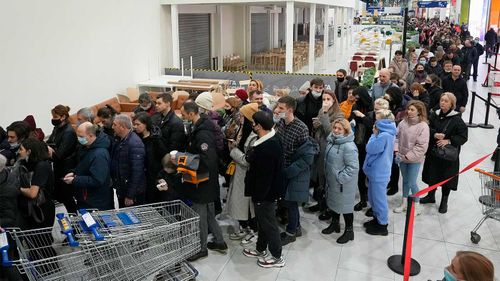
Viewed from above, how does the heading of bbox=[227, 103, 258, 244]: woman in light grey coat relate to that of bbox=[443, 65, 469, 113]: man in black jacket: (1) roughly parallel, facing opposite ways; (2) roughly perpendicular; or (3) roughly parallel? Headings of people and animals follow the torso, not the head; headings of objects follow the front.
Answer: roughly perpendicular

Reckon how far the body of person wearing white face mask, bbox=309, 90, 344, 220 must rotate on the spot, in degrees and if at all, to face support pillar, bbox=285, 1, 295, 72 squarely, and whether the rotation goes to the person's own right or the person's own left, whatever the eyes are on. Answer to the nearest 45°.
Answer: approximately 135° to the person's own right

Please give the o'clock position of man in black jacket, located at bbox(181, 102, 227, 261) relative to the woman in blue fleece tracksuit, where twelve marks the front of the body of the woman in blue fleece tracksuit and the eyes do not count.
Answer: The man in black jacket is roughly at 11 o'clock from the woman in blue fleece tracksuit.

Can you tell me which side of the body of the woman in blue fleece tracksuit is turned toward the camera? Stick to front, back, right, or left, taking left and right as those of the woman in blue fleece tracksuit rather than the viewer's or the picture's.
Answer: left

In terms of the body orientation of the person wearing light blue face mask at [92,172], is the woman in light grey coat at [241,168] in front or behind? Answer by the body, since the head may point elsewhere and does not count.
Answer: behind

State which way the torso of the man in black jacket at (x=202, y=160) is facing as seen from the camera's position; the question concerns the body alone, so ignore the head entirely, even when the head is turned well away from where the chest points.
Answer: to the viewer's left

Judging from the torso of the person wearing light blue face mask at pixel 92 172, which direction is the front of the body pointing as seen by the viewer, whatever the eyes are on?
to the viewer's left

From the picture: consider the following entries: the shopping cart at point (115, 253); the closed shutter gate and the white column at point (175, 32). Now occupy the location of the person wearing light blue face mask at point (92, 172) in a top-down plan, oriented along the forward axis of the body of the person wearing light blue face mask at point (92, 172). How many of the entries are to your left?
1

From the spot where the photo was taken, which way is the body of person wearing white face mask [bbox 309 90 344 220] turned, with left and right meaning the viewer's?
facing the viewer and to the left of the viewer

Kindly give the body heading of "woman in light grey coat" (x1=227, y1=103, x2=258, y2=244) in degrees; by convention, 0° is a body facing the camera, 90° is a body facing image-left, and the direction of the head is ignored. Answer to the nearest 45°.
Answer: approximately 90°
